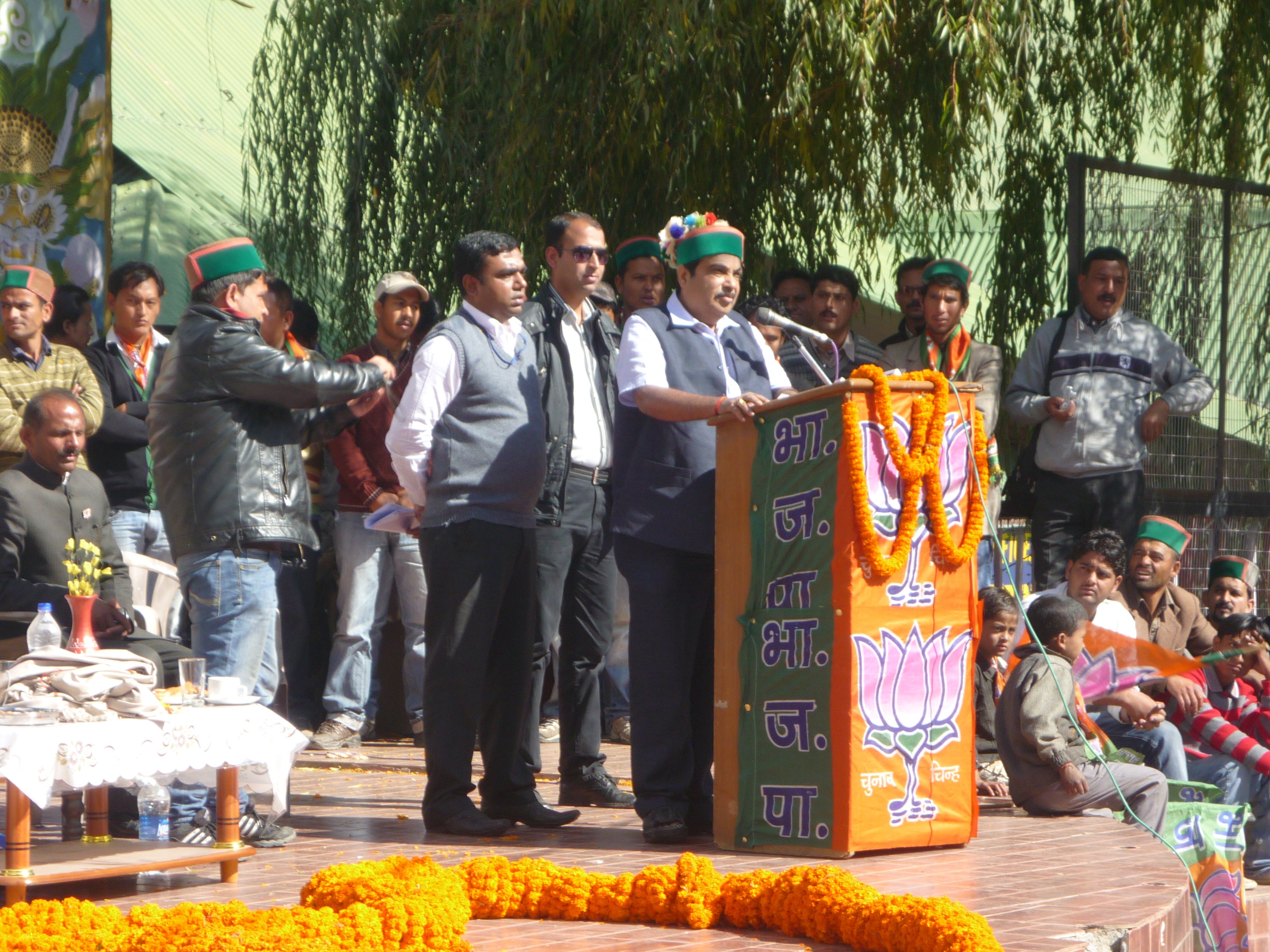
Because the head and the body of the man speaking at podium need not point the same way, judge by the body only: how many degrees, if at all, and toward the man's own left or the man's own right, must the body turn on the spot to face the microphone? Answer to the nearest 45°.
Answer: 0° — they already face it

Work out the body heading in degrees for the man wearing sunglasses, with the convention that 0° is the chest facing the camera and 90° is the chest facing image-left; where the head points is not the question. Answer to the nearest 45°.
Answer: approximately 315°

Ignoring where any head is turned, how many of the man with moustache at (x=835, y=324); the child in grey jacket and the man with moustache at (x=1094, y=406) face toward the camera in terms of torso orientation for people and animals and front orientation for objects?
2

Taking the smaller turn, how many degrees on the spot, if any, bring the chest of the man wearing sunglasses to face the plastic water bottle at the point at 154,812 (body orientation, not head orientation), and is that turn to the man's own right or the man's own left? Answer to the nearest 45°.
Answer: approximately 90° to the man's own right

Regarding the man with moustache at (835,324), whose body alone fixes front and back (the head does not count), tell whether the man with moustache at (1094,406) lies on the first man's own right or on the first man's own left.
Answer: on the first man's own left

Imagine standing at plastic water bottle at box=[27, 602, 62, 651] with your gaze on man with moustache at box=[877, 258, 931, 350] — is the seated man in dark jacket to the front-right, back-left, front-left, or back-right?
front-left

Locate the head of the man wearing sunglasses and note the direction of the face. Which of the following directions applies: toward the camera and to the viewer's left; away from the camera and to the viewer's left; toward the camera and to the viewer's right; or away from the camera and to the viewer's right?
toward the camera and to the viewer's right

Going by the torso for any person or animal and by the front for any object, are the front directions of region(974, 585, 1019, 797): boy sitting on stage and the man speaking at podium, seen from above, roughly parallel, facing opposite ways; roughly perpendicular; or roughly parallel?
roughly parallel

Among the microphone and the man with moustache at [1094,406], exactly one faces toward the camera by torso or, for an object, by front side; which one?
the man with moustache

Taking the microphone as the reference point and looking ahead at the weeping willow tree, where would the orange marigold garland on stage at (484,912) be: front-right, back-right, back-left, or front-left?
back-left

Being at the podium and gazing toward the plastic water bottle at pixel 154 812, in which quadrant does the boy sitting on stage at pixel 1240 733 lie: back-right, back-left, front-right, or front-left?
back-right

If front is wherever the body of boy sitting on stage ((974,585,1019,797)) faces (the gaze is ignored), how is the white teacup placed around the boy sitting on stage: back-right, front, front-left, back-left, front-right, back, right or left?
right

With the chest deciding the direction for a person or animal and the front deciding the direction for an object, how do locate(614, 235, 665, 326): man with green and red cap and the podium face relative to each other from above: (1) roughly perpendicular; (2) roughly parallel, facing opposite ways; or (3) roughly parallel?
roughly parallel

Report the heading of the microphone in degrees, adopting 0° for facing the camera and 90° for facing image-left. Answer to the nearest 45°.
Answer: approximately 90°

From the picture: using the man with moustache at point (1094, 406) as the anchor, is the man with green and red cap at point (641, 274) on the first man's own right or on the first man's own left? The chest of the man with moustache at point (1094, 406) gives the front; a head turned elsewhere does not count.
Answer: on the first man's own right

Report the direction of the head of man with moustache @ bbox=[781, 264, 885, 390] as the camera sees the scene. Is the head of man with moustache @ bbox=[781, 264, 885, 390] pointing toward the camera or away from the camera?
toward the camera
